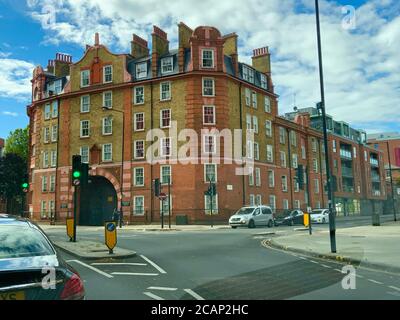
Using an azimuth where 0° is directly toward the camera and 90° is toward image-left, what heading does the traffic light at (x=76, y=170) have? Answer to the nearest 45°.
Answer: approximately 0°

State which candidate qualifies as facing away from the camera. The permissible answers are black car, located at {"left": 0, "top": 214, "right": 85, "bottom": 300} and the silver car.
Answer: the black car

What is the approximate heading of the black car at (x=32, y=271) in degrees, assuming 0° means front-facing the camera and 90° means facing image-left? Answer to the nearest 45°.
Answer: approximately 180°

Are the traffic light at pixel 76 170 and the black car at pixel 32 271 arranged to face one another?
yes

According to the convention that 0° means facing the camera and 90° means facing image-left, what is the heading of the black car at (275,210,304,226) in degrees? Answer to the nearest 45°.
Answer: approximately 45°

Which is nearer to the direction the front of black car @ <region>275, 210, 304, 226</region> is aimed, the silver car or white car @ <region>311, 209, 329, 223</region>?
the silver car
